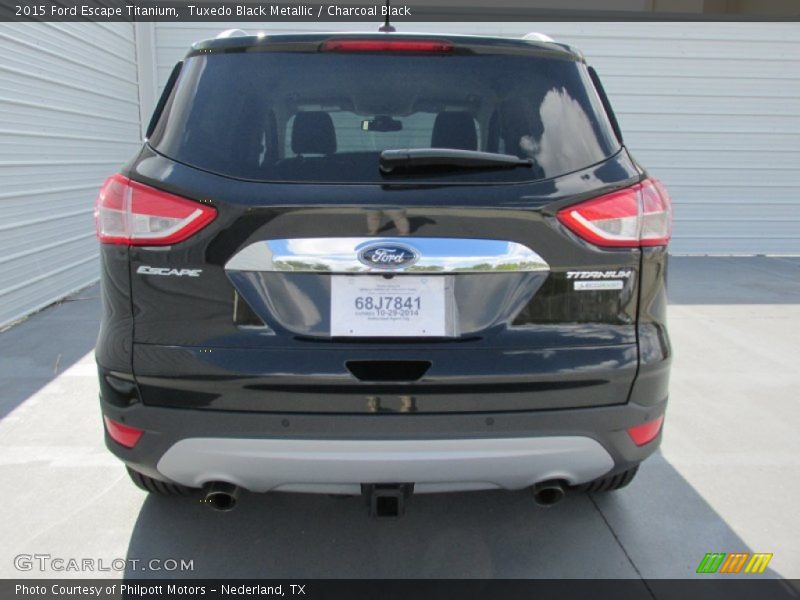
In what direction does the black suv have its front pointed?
away from the camera
